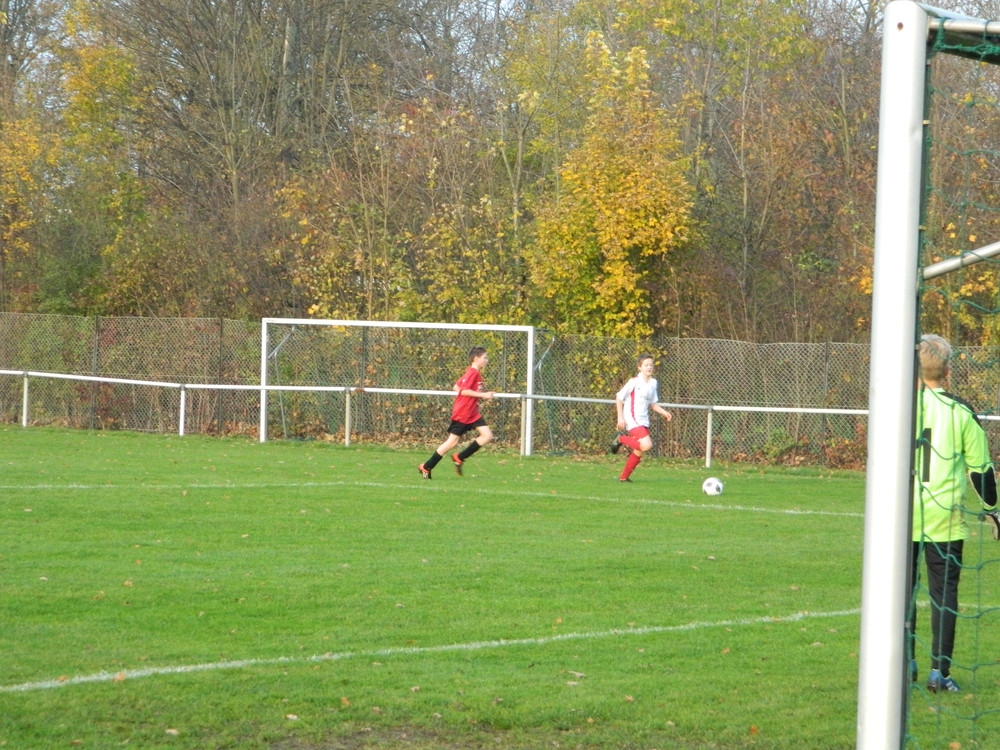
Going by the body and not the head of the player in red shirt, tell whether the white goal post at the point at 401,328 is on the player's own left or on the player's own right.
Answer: on the player's own left

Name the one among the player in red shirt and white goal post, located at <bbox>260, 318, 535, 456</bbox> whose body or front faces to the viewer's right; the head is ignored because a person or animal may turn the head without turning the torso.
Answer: the player in red shirt

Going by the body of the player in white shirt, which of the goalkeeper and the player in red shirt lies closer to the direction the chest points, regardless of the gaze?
the goalkeeper

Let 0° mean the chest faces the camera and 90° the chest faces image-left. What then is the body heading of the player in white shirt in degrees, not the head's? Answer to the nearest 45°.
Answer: approximately 315°

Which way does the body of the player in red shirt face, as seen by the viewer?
to the viewer's right

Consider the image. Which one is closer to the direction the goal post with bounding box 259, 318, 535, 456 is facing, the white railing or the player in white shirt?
the player in white shirt

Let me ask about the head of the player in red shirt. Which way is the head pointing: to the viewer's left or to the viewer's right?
to the viewer's right

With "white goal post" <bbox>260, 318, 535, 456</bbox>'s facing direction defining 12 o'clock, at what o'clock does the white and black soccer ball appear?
The white and black soccer ball is roughly at 11 o'clock from the white goal post.

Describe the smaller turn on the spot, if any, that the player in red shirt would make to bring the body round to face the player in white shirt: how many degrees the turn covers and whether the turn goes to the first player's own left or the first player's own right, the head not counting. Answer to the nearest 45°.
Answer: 0° — they already face them

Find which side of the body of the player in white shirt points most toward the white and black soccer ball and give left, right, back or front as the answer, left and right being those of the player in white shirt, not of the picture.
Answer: front

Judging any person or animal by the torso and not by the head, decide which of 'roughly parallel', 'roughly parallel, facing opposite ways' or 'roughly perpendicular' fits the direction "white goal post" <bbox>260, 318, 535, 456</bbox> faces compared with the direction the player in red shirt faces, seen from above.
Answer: roughly perpendicular

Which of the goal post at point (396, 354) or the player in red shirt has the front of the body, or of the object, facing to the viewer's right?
the player in red shirt

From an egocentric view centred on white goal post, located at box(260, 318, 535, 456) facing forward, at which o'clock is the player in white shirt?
The player in white shirt is roughly at 11 o'clock from the white goal post.

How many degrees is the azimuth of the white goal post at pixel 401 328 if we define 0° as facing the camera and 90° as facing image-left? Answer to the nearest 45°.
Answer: approximately 0°
